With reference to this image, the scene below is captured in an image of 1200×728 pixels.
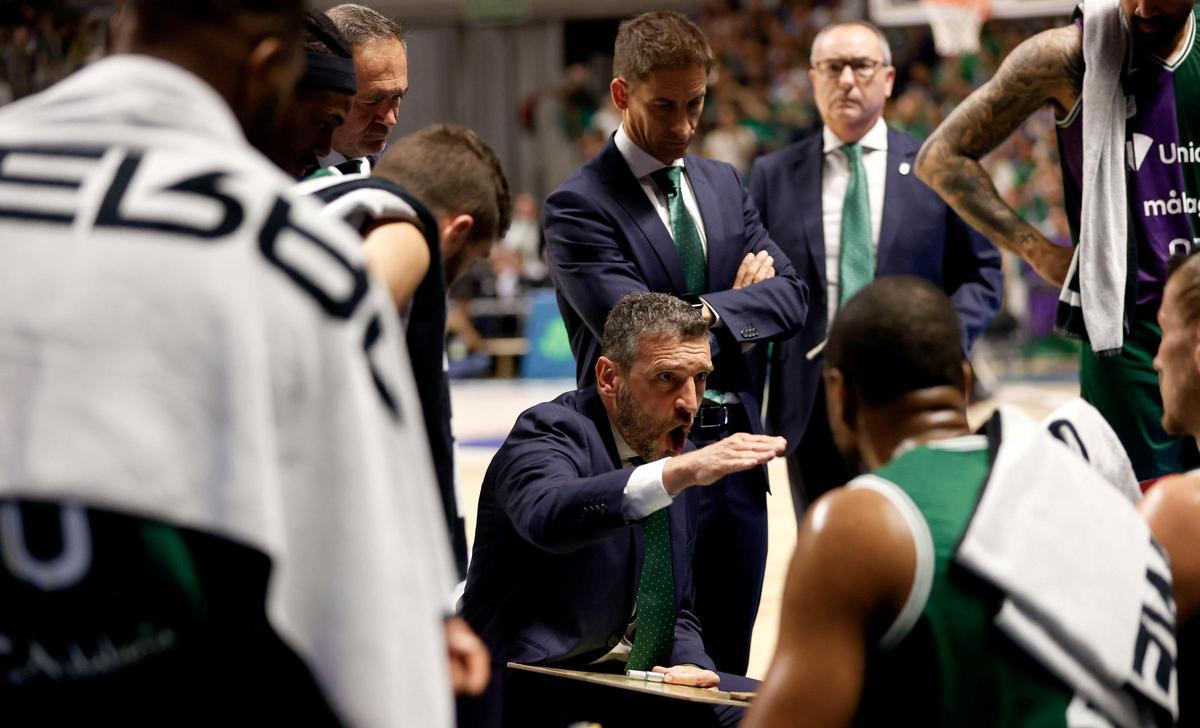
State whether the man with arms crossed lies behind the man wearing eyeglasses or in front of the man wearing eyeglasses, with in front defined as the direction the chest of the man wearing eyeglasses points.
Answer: in front

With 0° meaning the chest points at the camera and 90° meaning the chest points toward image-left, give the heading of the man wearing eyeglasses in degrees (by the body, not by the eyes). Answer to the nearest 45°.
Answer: approximately 0°

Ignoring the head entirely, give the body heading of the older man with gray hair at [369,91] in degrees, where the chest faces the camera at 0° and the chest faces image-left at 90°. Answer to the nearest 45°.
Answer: approximately 315°

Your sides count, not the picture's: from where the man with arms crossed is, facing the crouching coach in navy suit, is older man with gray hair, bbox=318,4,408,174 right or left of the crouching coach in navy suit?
right

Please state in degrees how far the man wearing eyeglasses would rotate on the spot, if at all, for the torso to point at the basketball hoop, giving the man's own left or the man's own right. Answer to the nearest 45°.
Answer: approximately 180°

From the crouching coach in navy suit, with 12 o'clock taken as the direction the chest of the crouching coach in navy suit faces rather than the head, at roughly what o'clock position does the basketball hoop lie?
The basketball hoop is roughly at 8 o'clock from the crouching coach in navy suit.

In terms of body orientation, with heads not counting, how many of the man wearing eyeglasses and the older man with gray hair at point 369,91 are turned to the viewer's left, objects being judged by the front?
0

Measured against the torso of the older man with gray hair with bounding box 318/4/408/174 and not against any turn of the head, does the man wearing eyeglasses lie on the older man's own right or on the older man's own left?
on the older man's own left

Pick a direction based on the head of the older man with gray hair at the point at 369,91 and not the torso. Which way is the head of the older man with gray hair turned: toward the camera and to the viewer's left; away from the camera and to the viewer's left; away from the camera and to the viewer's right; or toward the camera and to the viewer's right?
toward the camera and to the viewer's right

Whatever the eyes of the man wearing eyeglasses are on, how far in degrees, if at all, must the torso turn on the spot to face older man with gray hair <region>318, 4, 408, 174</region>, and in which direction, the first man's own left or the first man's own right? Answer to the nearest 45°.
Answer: approximately 45° to the first man's own right
